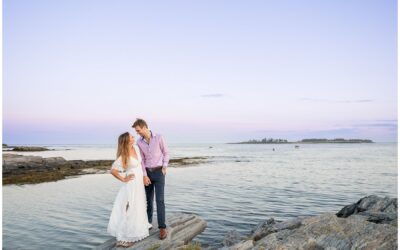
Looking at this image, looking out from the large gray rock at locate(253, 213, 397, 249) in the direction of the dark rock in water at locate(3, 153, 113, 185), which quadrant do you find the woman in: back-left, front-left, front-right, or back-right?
front-left

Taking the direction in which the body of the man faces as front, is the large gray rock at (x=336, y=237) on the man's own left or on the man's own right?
on the man's own left

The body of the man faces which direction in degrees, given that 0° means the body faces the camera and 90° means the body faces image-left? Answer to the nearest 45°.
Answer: approximately 45°

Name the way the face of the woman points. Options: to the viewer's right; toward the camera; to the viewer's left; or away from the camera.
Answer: to the viewer's right

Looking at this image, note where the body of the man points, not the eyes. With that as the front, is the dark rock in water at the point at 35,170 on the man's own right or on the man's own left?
on the man's own right
